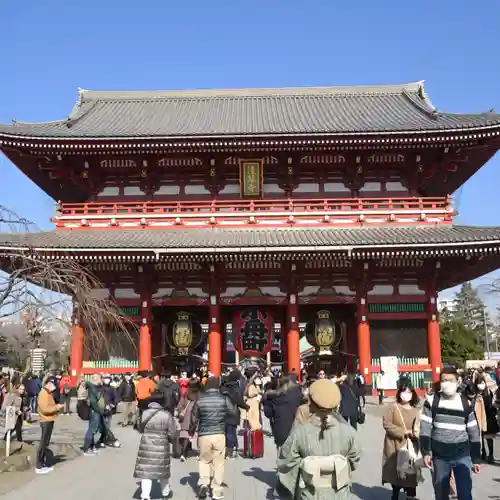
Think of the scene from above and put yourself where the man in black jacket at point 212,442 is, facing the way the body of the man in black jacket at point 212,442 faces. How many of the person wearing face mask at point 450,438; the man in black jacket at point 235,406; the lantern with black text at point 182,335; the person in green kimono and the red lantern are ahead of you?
3

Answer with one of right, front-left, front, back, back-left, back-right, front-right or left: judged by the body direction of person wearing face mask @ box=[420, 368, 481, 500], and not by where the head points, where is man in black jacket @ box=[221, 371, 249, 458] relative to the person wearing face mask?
back-right

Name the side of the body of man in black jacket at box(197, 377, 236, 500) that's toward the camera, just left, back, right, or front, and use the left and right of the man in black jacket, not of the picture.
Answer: back

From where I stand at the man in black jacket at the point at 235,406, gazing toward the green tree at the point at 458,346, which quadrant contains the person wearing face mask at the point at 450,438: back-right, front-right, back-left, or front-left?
back-right

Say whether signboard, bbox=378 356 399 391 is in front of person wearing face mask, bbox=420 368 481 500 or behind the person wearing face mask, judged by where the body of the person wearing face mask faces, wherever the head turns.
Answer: behind

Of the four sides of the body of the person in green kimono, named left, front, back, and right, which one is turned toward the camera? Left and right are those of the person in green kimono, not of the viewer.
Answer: back

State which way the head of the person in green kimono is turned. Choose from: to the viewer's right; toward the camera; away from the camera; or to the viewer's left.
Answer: away from the camera

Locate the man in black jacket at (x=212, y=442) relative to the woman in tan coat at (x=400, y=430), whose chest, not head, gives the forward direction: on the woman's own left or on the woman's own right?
on the woman's own right

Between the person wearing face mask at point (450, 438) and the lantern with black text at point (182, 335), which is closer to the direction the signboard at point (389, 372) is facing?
the person wearing face mask

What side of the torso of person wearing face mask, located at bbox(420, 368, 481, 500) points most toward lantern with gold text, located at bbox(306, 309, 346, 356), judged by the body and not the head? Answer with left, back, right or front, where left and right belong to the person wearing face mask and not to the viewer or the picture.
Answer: back

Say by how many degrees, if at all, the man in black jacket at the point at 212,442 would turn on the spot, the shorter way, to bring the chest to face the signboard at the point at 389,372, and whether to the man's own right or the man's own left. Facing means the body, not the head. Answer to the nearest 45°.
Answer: approximately 45° to the man's own right
